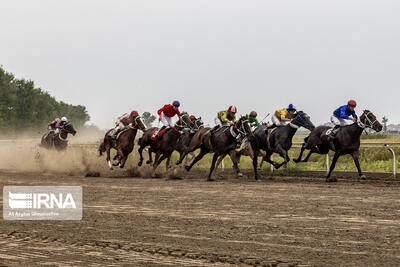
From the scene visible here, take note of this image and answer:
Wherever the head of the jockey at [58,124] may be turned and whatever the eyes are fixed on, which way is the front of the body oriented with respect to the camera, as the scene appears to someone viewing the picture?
to the viewer's right

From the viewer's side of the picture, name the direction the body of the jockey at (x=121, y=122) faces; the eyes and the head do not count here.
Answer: to the viewer's right

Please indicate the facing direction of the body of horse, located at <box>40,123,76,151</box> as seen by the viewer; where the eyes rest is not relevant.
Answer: to the viewer's right

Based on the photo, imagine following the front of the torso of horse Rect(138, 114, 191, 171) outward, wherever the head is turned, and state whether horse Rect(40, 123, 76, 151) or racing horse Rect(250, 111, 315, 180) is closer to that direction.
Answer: the racing horse

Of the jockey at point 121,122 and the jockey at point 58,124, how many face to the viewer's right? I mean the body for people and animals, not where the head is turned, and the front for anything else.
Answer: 2

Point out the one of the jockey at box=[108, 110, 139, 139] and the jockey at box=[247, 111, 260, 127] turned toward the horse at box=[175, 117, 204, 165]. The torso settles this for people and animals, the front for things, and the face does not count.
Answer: the jockey at box=[108, 110, 139, 139]

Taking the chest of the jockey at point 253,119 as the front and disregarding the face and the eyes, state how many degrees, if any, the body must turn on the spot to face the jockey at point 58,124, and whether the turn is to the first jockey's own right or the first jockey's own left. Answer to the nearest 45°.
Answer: approximately 180°

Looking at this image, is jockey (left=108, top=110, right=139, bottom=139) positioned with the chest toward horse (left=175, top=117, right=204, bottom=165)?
yes
